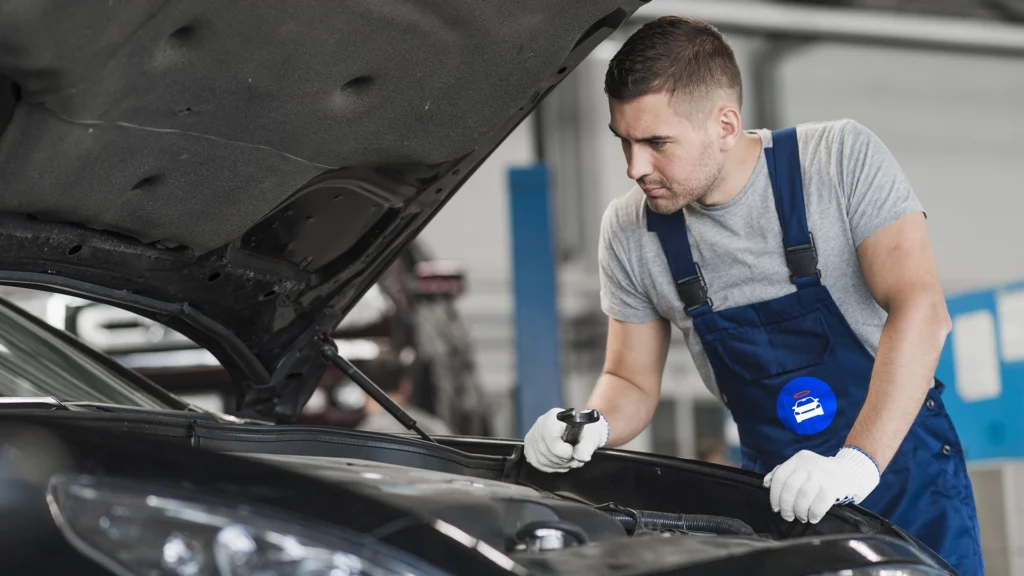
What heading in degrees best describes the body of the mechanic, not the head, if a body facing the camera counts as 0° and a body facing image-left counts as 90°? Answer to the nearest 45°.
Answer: approximately 45°

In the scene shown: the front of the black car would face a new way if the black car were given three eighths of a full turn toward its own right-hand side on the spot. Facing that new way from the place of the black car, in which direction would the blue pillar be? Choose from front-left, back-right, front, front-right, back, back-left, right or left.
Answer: right

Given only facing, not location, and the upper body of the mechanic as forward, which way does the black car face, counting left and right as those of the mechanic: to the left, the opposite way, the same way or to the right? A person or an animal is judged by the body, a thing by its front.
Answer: to the left

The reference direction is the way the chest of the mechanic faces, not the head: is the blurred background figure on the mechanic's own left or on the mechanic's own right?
on the mechanic's own right

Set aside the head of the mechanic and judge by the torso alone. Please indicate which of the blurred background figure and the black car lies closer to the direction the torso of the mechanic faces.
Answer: the black car

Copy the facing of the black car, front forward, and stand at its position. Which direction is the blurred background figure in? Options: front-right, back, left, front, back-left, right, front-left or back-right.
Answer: back-left

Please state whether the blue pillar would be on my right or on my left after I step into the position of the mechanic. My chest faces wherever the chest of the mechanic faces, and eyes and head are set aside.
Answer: on my right
